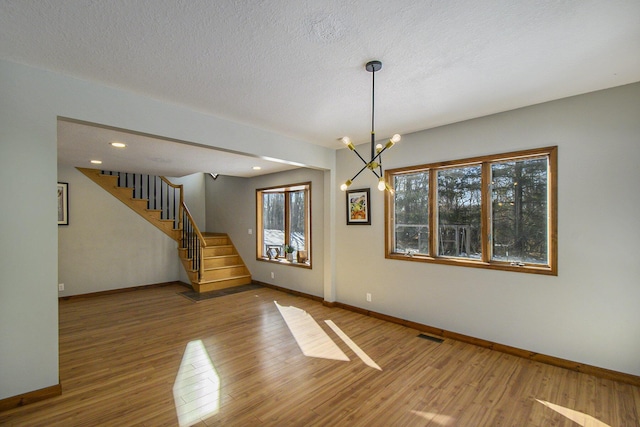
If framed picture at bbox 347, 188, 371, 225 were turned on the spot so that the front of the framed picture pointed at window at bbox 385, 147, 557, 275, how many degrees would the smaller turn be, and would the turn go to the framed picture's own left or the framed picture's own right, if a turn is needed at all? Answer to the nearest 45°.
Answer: approximately 90° to the framed picture's own left

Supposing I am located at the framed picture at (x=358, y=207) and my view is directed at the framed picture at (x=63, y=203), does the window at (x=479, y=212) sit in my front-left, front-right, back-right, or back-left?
back-left

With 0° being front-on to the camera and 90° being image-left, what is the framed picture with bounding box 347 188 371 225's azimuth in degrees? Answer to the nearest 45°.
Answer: approximately 45°

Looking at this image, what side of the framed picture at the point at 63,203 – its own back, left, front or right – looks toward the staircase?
left

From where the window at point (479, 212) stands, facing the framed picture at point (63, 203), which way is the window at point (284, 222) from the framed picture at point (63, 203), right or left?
right

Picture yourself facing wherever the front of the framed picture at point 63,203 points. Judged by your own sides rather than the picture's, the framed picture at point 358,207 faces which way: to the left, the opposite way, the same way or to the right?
to the right

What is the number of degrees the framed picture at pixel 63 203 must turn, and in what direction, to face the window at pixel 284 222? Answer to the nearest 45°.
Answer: approximately 45° to its left

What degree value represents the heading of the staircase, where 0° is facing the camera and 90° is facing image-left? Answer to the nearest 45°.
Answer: approximately 315°
